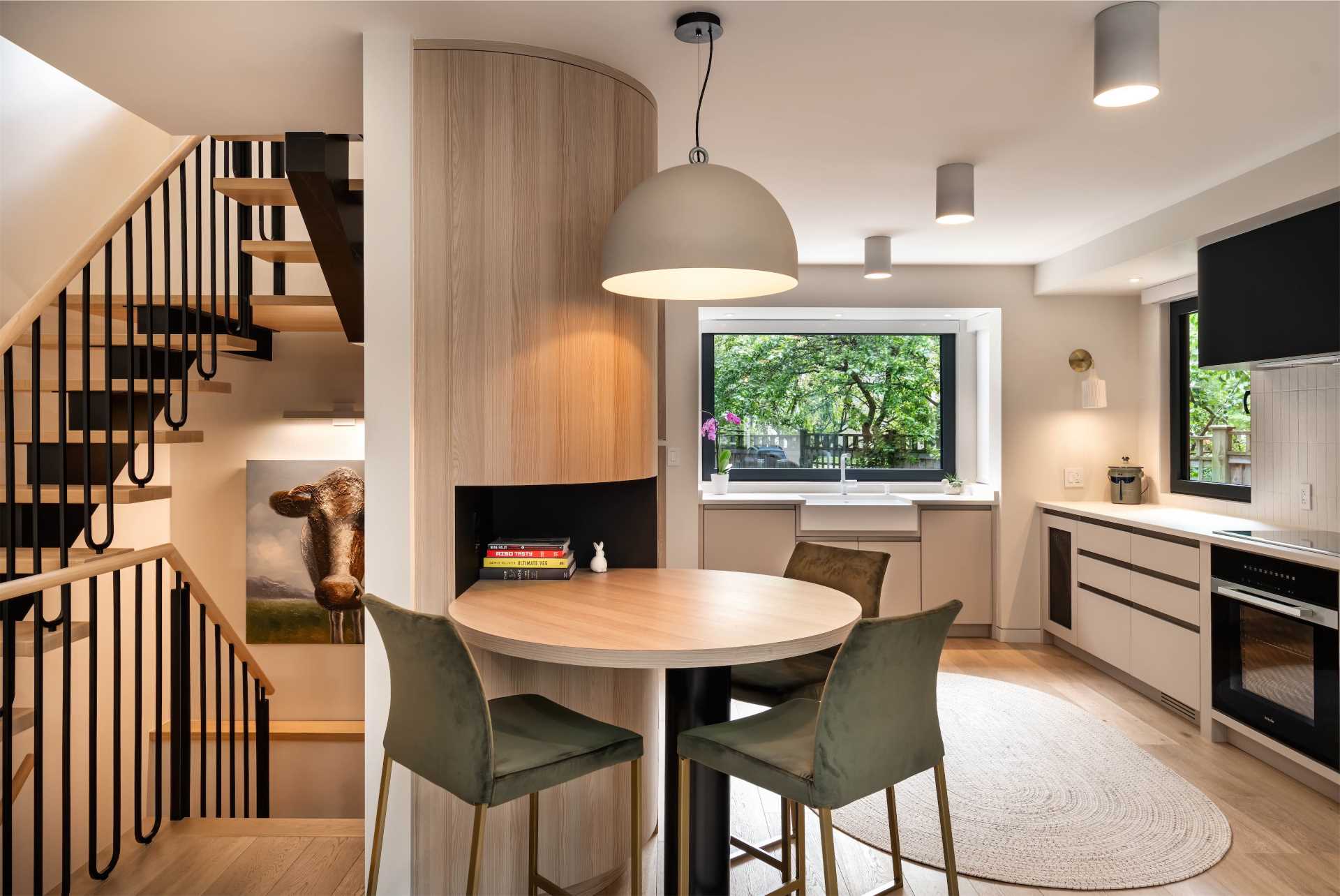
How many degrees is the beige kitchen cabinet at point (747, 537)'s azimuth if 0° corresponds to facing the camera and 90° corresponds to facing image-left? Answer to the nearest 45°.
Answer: approximately 0°

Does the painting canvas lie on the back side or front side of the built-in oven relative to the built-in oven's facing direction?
on the front side

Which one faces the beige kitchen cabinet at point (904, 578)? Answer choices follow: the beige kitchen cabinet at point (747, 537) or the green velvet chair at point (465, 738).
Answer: the green velvet chair

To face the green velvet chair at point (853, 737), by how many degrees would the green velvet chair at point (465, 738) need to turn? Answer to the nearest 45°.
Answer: approximately 45° to its right

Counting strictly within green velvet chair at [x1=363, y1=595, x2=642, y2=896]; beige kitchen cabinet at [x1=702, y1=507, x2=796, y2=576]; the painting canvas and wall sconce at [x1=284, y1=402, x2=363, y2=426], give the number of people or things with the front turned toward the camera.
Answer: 3

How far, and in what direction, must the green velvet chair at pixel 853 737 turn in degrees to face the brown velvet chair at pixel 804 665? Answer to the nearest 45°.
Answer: approximately 45° to its right

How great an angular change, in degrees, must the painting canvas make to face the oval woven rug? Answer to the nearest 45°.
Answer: approximately 45° to its left

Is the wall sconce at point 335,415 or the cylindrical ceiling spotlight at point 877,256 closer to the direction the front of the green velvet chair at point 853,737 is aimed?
the wall sconce

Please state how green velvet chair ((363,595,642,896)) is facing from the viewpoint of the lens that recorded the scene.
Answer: facing away from the viewer and to the right of the viewer

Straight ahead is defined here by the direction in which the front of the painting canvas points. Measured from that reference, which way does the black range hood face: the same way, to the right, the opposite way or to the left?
to the right

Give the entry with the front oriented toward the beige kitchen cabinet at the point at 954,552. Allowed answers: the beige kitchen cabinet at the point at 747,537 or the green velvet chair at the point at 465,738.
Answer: the green velvet chair

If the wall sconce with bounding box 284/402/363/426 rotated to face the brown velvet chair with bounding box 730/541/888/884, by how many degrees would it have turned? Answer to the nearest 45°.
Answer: approximately 45° to its left

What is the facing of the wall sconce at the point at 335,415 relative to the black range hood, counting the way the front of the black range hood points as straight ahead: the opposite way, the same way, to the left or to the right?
to the left

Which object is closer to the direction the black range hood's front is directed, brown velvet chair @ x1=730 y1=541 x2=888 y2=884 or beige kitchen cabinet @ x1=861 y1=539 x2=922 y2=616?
the brown velvet chair

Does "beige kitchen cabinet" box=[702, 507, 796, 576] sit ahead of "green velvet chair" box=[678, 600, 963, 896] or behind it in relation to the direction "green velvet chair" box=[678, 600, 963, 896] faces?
ahead
